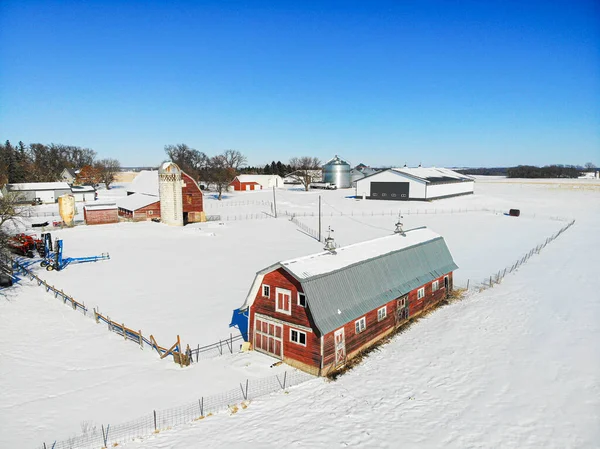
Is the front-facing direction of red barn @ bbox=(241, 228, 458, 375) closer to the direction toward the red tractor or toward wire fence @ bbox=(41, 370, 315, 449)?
the wire fence

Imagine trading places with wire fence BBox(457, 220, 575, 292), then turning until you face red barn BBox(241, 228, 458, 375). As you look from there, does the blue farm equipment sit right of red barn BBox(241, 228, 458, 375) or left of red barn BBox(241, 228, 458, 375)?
right

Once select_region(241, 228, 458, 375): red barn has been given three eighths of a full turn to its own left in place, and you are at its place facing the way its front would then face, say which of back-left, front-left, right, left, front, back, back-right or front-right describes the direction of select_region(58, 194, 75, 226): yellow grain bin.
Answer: back-left

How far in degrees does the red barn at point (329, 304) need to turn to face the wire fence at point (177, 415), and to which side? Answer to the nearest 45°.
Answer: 0° — it already faces it

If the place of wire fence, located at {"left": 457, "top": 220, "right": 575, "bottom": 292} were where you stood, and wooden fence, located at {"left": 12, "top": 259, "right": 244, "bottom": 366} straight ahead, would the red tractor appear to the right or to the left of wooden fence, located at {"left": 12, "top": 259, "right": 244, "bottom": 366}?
right

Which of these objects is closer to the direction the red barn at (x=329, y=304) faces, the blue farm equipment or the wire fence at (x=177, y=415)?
the wire fence

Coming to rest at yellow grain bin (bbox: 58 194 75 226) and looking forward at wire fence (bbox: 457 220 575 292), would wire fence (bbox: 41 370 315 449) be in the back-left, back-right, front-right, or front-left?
front-right

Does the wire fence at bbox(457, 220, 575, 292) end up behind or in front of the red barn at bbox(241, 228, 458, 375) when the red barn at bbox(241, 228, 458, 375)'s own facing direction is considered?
behind
